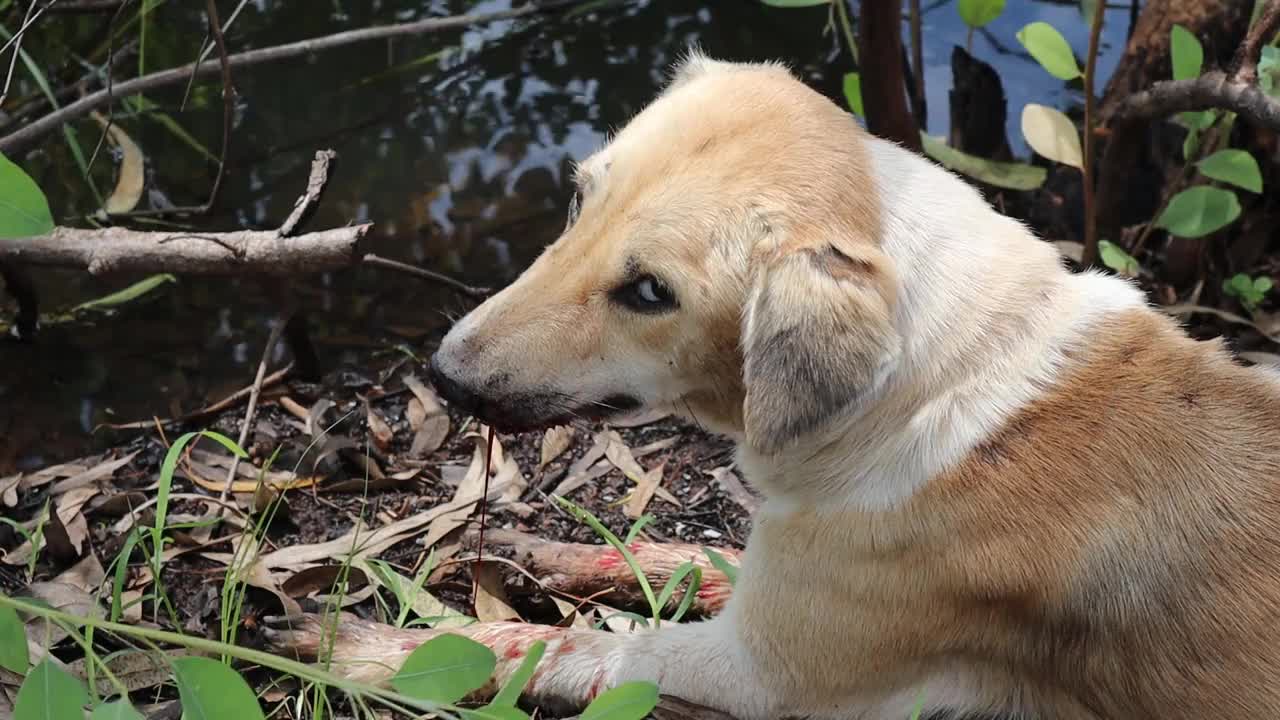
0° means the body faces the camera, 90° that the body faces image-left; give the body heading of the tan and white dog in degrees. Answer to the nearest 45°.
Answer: approximately 90°

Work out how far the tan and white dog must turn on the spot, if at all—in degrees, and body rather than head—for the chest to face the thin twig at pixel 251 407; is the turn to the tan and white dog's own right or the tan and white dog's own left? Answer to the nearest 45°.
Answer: approximately 45° to the tan and white dog's own right

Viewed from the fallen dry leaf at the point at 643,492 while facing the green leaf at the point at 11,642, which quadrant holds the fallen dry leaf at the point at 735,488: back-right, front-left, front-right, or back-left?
back-left

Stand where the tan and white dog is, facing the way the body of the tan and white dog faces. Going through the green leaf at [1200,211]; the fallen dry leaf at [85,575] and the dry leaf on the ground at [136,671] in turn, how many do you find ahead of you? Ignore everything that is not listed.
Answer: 2

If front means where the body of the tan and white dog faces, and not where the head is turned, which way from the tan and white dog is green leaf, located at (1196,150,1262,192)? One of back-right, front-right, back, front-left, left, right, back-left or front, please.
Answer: back-right

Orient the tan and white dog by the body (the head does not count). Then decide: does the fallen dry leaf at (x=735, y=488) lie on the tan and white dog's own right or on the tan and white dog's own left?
on the tan and white dog's own right

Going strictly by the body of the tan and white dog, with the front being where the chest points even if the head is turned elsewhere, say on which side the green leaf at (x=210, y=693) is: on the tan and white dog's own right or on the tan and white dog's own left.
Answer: on the tan and white dog's own left

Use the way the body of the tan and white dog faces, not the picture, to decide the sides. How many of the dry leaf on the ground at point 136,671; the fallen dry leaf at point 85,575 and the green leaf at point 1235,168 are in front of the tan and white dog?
2

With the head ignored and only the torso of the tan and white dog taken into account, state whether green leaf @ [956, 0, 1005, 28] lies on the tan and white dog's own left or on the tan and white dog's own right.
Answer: on the tan and white dog's own right

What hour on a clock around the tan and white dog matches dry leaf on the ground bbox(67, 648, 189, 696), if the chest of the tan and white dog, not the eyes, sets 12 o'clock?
The dry leaf on the ground is roughly at 12 o'clock from the tan and white dog.

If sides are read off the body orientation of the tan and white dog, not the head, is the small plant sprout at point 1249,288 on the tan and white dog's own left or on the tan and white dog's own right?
on the tan and white dog's own right

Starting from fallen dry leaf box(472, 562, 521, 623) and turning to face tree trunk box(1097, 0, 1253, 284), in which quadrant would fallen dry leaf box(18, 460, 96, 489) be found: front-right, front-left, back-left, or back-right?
back-left

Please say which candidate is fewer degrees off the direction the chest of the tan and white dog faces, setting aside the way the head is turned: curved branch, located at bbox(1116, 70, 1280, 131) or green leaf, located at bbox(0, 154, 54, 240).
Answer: the green leaf
